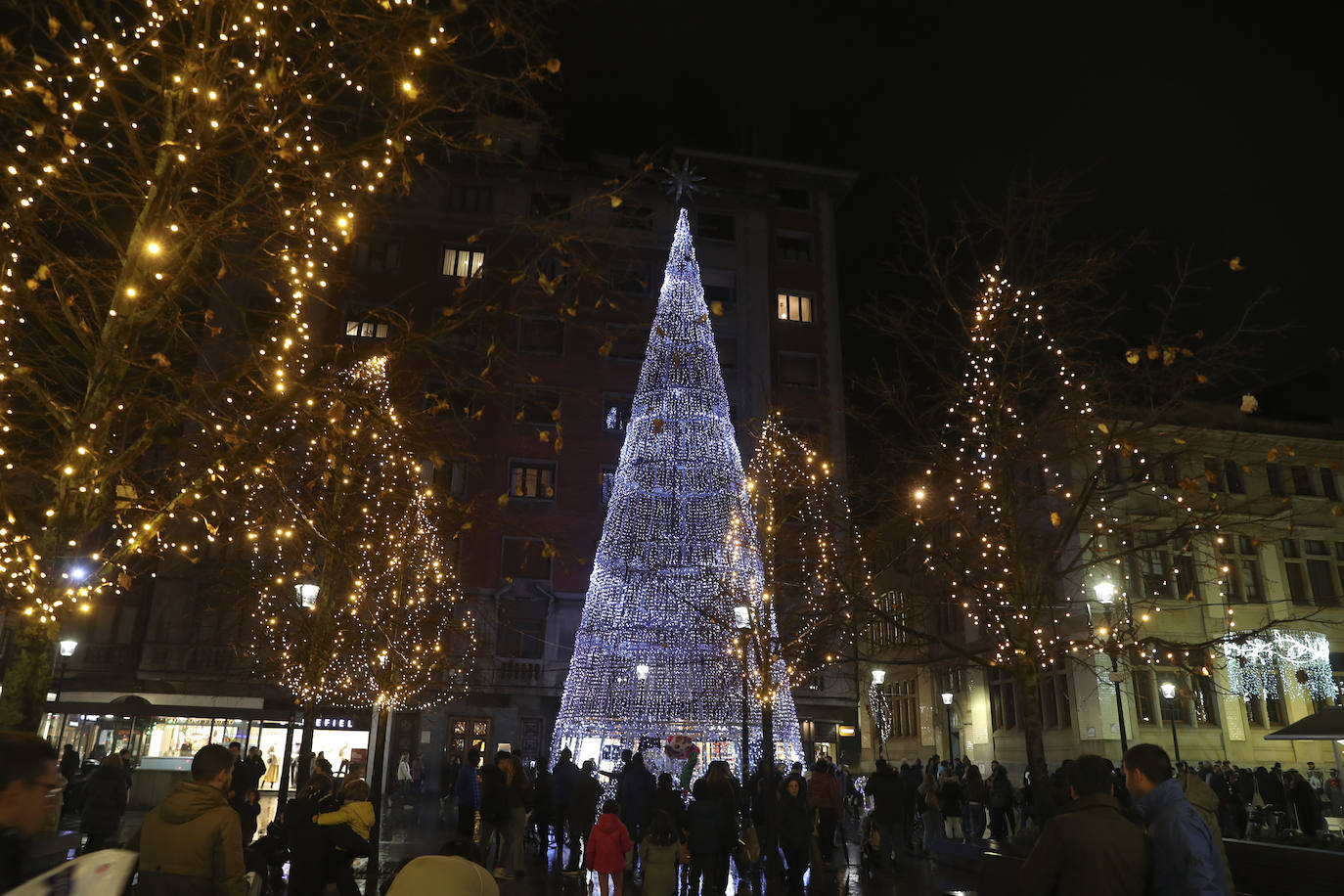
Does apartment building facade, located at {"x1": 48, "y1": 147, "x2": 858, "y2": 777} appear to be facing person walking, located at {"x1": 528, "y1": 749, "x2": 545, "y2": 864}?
yes

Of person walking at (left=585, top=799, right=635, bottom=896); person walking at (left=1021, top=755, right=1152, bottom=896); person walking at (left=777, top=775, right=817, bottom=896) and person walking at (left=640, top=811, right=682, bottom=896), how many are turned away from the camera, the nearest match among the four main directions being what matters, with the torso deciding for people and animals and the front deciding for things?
3

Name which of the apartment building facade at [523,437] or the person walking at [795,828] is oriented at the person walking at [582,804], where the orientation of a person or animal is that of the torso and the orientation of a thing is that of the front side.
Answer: the apartment building facade

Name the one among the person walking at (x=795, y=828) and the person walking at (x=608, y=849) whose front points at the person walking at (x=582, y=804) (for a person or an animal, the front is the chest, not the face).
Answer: the person walking at (x=608, y=849)

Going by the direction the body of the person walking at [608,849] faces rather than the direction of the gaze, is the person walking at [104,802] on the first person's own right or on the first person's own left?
on the first person's own left

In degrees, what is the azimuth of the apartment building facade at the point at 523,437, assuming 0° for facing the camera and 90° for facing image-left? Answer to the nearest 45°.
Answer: approximately 0°

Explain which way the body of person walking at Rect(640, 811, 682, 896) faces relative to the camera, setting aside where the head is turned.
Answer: away from the camera

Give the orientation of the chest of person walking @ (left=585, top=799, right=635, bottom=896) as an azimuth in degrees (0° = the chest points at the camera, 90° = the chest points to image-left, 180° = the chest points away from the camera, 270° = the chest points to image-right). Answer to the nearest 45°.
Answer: approximately 180°

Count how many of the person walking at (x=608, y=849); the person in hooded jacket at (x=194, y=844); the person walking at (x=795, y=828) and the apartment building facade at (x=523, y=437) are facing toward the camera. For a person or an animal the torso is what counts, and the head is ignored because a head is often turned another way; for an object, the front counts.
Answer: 2

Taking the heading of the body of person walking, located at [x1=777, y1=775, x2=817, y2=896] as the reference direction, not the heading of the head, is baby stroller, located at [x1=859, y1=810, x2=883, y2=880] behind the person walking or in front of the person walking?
behind

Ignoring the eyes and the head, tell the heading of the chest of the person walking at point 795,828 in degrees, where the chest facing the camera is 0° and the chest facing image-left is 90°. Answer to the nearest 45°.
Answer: approximately 0°

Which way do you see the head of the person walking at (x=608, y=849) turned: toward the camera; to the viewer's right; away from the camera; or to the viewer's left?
away from the camera
